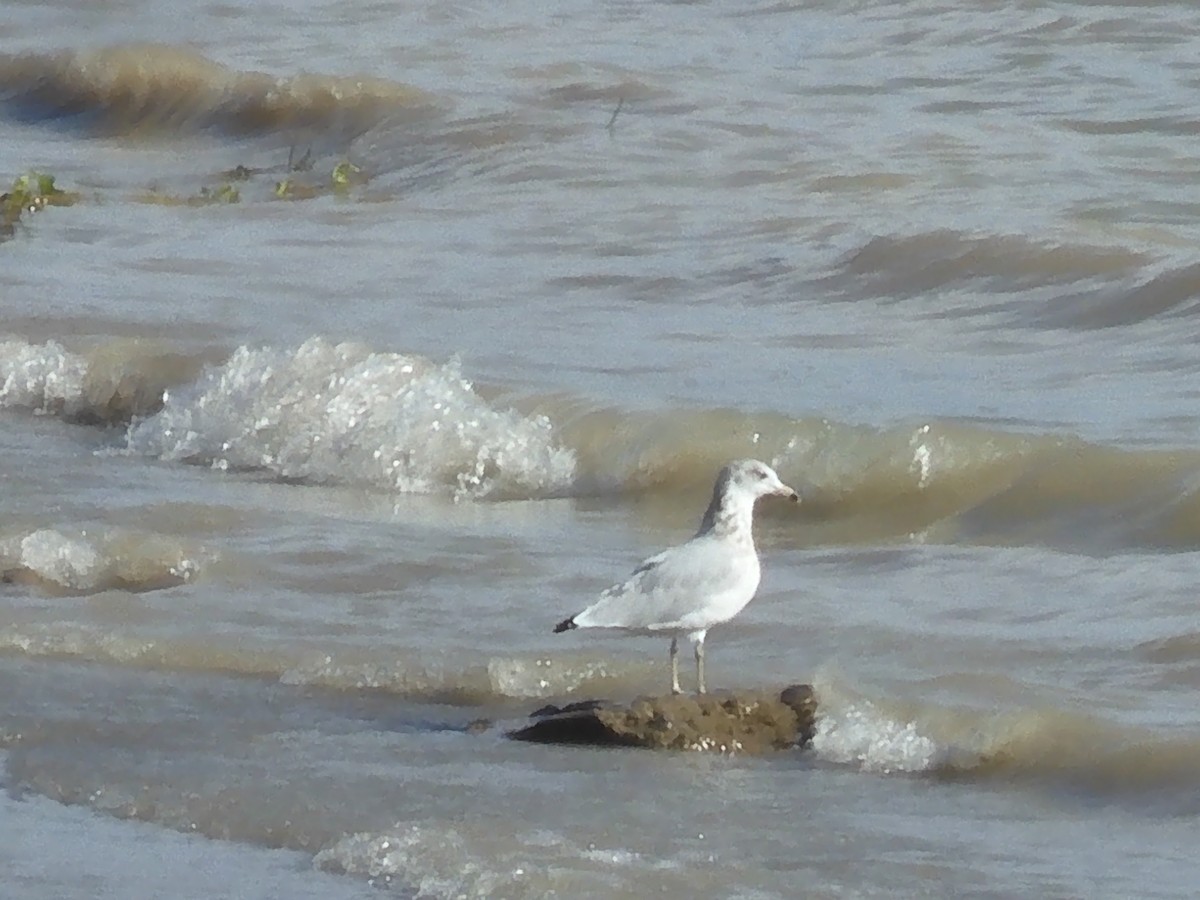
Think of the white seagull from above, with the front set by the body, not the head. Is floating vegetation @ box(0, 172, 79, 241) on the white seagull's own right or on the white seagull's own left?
on the white seagull's own left

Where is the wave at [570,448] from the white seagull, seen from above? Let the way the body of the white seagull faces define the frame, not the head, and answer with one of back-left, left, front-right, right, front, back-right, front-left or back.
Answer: left

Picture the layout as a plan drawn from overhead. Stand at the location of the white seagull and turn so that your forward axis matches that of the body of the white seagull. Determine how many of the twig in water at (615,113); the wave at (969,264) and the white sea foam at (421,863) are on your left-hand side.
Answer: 2

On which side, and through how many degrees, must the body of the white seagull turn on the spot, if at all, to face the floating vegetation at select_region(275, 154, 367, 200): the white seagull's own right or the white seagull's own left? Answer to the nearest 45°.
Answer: approximately 90° to the white seagull's own left

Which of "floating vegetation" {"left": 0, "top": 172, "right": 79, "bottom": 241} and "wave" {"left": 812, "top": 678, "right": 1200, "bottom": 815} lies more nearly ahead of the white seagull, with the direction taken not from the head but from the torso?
the wave

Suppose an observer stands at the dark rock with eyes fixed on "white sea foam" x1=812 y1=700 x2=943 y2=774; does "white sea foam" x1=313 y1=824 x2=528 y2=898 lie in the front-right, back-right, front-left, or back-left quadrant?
back-right

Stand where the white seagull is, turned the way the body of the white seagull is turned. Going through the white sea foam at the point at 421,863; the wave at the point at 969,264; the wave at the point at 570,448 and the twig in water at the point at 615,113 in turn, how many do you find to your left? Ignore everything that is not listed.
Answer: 3

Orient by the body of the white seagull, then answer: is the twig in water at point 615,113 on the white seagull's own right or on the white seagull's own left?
on the white seagull's own left

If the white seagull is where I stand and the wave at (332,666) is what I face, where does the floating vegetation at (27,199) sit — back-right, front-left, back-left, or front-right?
front-right

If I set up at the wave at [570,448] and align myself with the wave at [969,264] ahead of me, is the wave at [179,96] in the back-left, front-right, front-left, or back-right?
front-left

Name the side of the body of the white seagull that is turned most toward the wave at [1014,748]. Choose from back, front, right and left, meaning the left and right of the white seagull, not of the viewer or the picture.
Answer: front

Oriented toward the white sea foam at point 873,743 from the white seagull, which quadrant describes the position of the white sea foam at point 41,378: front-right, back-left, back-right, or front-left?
back-left

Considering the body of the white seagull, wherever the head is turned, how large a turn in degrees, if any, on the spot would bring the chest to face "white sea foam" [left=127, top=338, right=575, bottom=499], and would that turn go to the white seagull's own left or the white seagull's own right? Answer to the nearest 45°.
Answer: approximately 90° to the white seagull's own left

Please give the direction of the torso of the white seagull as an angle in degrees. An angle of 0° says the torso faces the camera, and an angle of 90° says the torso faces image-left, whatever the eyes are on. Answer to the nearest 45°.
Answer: approximately 270°

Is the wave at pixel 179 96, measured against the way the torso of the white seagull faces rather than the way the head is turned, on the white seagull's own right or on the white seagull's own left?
on the white seagull's own left

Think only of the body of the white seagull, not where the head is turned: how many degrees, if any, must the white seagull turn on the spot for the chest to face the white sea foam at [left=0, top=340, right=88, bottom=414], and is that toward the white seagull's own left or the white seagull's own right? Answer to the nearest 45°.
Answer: approximately 135° to the white seagull's own left
